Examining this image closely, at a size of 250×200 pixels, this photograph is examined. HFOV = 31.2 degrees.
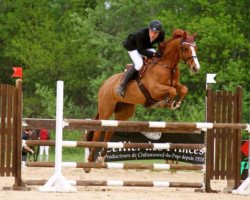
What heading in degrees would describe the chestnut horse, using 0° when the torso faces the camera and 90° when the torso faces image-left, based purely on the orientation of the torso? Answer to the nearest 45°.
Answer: approximately 315°

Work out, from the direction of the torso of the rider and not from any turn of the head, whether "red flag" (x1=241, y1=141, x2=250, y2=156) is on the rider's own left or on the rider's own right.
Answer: on the rider's own left

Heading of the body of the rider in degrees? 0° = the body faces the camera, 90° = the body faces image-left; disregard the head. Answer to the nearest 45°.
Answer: approximately 315°
